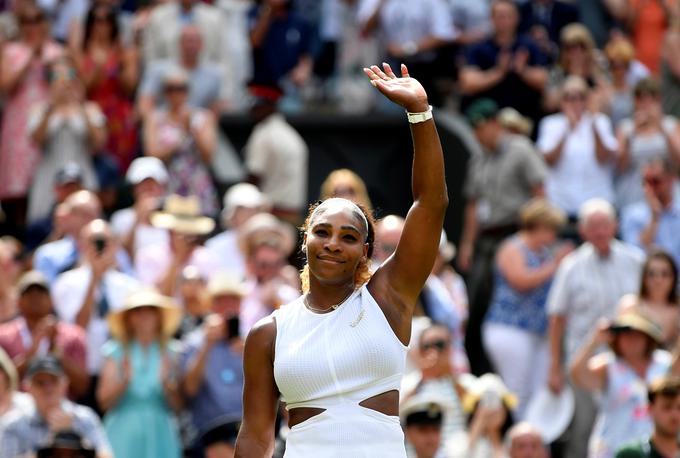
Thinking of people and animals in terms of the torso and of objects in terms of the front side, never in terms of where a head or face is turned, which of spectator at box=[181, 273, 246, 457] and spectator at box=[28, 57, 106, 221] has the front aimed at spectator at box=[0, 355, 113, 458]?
spectator at box=[28, 57, 106, 221]

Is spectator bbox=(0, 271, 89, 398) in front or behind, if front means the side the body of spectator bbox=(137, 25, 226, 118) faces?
in front

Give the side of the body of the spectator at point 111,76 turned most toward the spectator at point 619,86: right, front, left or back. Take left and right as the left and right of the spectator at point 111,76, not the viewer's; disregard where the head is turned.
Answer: left

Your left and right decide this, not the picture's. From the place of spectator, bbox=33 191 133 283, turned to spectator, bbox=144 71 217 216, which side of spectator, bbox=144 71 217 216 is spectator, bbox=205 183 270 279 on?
right

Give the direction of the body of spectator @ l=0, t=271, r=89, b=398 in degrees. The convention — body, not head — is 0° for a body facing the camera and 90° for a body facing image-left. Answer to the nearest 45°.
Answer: approximately 0°

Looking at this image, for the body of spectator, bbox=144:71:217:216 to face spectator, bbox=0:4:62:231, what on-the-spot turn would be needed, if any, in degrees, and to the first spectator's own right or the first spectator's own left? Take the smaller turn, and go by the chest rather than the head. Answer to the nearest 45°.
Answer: approximately 90° to the first spectator's own right

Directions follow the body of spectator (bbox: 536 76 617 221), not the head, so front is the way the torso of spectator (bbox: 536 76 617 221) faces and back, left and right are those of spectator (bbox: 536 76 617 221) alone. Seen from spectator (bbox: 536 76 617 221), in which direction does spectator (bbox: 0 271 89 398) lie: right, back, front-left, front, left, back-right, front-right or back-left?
front-right

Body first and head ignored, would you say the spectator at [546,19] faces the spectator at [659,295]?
yes
